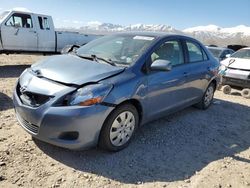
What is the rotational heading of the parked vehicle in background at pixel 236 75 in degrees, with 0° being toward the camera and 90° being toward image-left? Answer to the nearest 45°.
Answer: approximately 45°

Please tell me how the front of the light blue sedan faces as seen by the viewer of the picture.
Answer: facing the viewer and to the left of the viewer

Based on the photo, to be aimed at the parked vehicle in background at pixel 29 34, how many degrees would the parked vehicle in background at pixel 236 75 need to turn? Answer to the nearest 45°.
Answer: approximately 45° to its right

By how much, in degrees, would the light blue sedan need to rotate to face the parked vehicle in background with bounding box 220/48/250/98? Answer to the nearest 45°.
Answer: approximately 180°

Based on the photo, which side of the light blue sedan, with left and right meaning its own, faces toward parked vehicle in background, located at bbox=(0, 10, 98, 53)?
right

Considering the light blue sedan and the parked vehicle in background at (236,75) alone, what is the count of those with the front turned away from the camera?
0
